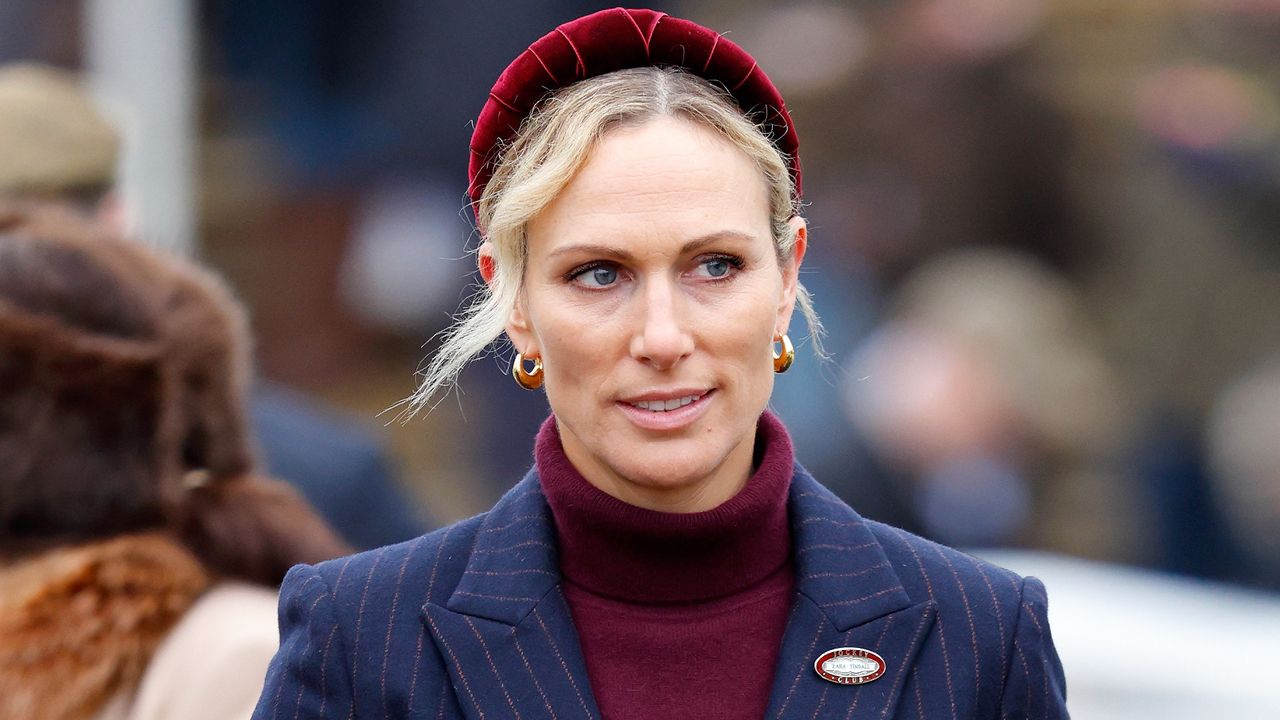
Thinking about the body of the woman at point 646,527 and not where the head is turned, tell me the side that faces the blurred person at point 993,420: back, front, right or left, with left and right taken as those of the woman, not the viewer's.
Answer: back

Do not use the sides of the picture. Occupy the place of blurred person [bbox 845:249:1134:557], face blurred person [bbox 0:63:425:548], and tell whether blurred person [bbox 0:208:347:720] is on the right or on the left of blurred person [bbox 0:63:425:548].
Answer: left

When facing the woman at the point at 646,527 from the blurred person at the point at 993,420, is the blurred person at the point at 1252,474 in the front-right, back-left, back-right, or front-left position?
back-left

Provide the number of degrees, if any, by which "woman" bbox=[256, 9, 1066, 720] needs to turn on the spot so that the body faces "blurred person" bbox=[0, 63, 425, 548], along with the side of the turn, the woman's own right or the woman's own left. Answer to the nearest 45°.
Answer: approximately 135° to the woman's own right

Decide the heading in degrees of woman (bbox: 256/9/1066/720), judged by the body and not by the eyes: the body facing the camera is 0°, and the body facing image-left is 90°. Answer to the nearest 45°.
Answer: approximately 0°

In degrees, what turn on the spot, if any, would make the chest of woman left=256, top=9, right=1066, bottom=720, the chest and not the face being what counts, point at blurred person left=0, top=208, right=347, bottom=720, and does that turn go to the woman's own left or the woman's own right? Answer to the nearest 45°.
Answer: approximately 90° to the woman's own right

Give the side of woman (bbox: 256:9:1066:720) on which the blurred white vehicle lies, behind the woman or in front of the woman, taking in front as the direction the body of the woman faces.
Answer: behind

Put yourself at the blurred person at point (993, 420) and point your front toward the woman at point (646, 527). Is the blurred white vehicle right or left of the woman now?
left
